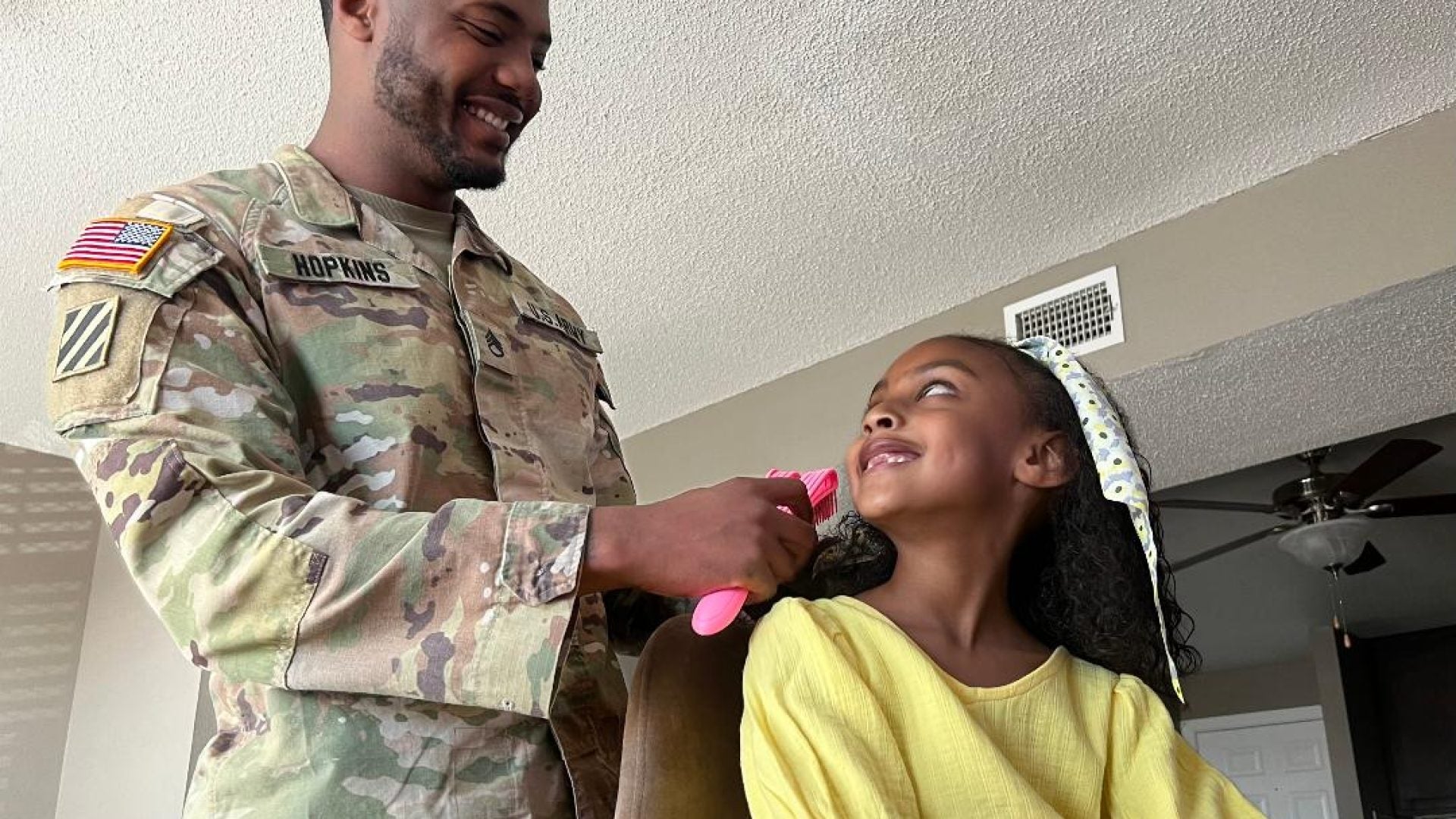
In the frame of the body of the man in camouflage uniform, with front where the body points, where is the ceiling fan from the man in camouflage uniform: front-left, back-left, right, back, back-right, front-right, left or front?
left

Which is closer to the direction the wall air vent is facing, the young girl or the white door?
the young girl

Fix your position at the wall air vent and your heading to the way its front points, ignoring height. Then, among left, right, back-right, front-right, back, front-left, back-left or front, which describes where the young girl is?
front-left

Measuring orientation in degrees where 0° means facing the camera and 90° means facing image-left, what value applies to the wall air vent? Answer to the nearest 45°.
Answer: approximately 45°

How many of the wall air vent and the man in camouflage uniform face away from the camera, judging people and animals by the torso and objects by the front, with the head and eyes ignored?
0

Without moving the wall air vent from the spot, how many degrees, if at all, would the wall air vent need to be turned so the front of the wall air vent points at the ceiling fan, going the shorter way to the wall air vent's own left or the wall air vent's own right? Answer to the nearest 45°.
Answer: approximately 180°

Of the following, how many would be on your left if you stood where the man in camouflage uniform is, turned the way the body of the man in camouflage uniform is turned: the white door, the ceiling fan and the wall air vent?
3

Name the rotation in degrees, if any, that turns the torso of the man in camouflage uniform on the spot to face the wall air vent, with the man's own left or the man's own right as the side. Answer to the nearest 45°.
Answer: approximately 90° to the man's own left

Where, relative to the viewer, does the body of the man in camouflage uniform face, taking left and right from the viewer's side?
facing the viewer and to the right of the viewer
